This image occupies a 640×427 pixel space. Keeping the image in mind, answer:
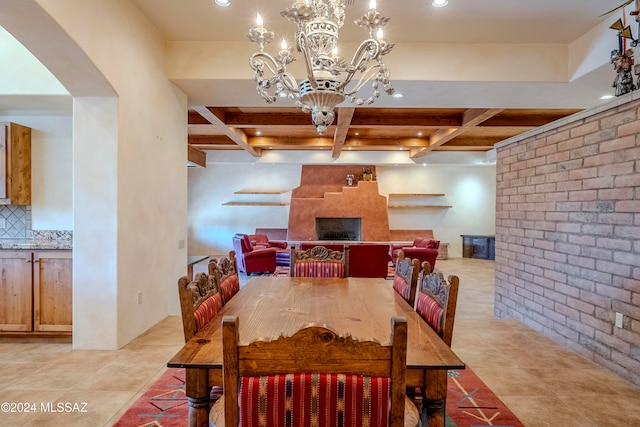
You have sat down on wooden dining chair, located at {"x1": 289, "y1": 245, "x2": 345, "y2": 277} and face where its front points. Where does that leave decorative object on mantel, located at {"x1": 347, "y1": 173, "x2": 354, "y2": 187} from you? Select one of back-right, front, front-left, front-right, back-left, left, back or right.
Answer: back

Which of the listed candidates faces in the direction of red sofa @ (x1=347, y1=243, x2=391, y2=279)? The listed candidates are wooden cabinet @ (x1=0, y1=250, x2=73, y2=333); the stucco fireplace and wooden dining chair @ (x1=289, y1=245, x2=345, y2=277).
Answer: the stucco fireplace

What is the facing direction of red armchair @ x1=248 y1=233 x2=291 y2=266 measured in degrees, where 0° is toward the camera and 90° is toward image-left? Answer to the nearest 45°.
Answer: approximately 315°

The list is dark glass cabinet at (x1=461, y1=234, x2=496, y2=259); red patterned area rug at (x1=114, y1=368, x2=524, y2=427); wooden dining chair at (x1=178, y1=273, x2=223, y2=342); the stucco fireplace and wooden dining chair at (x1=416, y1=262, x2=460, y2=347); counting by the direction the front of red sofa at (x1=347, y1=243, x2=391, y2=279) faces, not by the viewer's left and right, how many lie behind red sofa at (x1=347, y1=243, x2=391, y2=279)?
3

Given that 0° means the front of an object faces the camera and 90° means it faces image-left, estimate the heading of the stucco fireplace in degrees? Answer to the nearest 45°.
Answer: approximately 0°

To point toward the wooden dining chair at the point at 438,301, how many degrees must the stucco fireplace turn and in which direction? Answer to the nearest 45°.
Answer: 0° — it already faces it

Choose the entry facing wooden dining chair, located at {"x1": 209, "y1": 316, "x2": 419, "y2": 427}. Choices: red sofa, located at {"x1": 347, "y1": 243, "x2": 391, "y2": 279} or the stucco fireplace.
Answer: the stucco fireplace

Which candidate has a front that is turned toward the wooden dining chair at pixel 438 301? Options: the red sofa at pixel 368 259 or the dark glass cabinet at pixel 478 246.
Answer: the dark glass cabinet

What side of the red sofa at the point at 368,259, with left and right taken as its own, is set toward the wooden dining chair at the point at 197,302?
back

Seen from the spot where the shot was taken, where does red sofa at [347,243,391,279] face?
facing away from the viewer

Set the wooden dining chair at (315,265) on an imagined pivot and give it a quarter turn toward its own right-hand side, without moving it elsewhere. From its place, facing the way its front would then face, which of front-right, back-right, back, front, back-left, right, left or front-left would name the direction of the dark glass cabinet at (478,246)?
back-right

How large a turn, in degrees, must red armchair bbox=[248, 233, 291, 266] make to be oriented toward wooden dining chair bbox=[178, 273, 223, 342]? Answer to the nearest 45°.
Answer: approximately 45° to its right

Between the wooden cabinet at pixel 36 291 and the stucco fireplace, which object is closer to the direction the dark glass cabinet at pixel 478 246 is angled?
the wooden cabinet

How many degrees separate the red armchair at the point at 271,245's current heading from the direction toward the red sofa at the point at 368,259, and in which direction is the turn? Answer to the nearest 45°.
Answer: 0° — it already faces it
